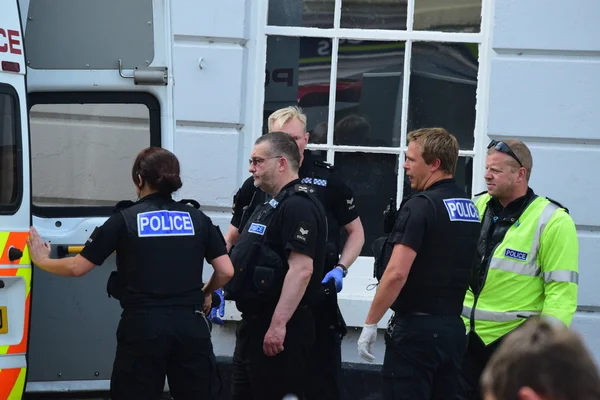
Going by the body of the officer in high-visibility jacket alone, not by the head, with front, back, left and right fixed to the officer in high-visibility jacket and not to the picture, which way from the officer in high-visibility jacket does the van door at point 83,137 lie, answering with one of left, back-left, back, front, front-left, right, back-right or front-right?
front-right

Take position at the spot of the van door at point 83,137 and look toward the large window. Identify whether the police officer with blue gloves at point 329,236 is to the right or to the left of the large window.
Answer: right

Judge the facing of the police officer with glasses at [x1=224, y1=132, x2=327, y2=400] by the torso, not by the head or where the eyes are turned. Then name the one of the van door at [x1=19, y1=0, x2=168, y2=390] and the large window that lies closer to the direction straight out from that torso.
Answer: the van door

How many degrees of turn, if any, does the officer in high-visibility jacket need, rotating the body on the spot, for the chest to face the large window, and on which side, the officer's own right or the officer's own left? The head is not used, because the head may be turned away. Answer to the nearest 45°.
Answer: approximately 90° to the officer's own right

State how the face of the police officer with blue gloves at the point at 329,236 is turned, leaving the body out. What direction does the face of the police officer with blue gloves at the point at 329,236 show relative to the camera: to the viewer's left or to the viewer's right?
to the viewer's left

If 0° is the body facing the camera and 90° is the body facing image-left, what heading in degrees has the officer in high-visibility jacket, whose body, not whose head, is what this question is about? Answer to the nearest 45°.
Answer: approximately 45°

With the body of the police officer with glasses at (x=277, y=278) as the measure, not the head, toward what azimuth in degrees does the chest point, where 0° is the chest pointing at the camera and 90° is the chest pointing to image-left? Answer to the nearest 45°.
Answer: approximately 90°

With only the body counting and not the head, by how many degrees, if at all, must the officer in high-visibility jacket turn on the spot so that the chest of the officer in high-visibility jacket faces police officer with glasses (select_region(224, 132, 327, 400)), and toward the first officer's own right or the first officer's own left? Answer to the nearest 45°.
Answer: approximately 45° to the first officer's own right

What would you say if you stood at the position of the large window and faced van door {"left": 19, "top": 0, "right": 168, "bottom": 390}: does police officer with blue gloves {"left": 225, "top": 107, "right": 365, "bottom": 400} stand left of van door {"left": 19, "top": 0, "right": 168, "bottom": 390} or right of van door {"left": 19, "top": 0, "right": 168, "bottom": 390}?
left

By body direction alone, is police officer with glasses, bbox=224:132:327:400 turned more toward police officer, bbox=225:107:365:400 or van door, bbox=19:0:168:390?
the van door

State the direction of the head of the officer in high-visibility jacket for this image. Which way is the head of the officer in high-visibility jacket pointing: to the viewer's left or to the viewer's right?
to the viewer's left
